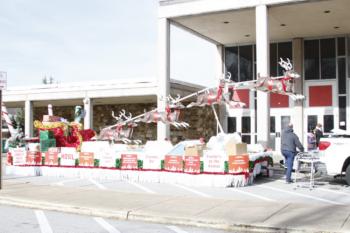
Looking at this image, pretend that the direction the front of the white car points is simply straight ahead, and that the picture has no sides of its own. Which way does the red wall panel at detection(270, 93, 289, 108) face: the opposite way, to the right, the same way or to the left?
to the right

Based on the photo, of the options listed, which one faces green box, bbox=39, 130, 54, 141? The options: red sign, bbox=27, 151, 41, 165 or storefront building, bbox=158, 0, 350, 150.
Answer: the storefront building

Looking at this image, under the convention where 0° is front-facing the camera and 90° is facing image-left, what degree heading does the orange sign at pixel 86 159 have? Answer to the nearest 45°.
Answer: approximately 0°

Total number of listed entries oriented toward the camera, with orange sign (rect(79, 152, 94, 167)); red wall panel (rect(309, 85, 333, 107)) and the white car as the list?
2

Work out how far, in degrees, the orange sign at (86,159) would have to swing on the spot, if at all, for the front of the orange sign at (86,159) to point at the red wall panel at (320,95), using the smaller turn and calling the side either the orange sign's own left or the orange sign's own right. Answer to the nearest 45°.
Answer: approximately 135° to the orange sign's own left

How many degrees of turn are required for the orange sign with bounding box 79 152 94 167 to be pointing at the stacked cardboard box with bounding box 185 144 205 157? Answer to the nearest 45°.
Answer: approximately 45° to its left

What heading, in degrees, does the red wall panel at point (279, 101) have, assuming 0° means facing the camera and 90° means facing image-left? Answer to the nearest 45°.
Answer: approximately 0°

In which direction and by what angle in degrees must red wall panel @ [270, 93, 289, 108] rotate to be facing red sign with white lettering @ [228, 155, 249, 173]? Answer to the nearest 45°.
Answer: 0° — it already faces it

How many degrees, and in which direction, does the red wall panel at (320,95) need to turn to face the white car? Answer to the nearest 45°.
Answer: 0° — it already faces it

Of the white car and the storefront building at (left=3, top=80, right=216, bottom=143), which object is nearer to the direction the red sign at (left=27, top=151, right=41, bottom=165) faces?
the white car

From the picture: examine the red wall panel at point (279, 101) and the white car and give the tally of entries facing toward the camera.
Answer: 1
